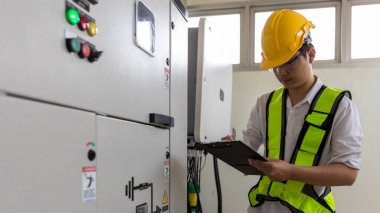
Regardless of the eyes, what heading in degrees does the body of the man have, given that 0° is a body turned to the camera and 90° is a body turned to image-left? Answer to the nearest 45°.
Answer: approximately 45°

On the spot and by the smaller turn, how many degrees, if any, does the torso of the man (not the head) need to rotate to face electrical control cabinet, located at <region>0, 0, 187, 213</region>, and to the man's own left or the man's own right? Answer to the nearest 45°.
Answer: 0° — they already face it

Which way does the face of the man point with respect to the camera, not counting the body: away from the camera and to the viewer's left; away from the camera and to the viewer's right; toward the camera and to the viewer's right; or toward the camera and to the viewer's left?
toward the camera and to the viewer's left
